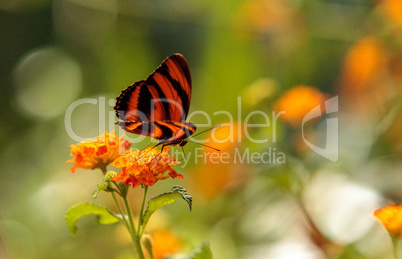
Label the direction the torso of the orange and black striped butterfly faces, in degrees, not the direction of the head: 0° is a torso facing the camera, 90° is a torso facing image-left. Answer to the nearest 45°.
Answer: approximately 270°
